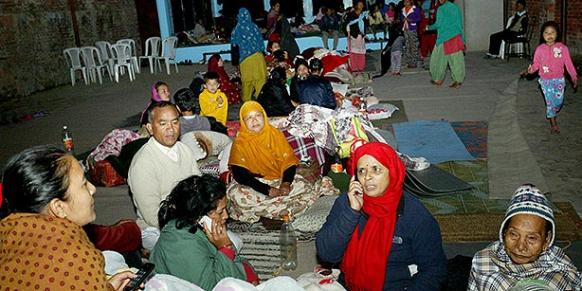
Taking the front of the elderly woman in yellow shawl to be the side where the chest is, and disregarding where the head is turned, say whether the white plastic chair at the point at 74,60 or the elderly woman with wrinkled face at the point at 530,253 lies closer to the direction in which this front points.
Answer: the elderly woman with wrinkled face

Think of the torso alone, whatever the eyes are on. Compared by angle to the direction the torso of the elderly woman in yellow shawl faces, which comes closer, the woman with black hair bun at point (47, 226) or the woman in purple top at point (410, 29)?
the woman with black hair bun

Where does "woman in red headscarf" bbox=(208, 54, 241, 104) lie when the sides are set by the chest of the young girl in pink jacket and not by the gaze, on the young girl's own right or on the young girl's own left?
on the young girl's own right

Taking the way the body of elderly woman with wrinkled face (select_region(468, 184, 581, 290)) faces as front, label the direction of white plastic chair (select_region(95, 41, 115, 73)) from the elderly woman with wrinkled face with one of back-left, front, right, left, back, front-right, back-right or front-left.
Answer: back-right

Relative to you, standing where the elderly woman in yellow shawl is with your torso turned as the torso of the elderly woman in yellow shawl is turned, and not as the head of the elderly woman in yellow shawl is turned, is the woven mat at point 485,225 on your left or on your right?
on your left

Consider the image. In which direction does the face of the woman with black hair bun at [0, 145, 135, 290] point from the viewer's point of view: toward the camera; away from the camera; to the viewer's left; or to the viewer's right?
to the viewer's right

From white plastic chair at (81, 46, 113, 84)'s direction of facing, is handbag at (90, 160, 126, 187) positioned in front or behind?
in front
